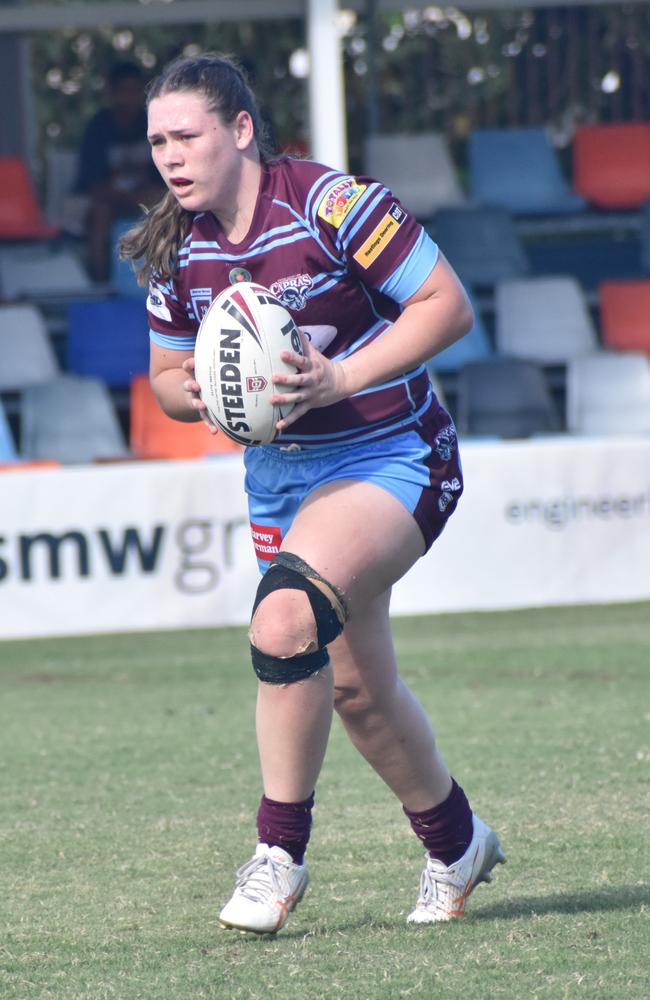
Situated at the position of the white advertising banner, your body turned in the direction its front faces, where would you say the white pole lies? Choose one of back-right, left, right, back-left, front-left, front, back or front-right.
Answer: back

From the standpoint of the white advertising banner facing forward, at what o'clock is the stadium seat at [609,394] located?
The stadium seat is roughly at 7 o'clock from the white advertising banner.

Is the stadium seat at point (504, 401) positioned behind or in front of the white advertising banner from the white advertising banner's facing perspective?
behind

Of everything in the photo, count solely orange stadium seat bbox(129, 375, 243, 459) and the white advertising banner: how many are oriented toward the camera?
2

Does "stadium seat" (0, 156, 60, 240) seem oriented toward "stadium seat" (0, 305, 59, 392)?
yes

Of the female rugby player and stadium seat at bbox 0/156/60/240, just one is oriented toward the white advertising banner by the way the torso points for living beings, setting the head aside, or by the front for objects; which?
the stadium seat

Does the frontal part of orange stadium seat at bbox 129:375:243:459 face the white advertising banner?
yes

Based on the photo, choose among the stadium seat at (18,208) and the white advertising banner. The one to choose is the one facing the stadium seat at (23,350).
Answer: the stadium seat at (18,208)

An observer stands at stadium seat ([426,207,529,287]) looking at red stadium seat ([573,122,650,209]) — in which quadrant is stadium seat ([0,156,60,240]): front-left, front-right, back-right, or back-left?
back-left

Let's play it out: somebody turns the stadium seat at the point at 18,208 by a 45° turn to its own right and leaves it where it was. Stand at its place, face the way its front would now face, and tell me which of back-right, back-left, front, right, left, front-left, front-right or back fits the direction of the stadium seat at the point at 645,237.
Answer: back-left

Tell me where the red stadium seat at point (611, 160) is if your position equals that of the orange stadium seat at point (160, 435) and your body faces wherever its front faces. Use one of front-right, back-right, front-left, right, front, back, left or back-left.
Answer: back-left

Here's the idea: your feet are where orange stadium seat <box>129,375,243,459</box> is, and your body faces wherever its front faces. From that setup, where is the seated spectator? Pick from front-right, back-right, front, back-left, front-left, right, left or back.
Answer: back

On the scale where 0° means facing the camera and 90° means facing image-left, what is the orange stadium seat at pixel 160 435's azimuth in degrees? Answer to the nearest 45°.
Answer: approximately 0°

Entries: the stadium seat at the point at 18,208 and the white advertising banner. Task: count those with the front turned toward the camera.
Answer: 2
